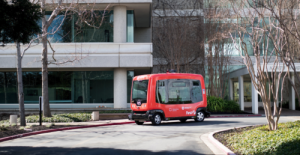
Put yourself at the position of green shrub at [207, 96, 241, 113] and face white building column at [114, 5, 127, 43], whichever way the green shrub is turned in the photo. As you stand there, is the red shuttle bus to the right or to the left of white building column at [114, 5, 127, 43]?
left
